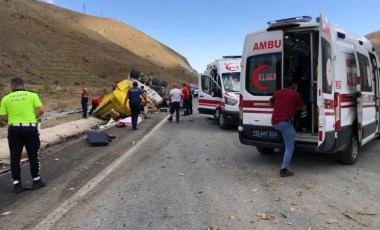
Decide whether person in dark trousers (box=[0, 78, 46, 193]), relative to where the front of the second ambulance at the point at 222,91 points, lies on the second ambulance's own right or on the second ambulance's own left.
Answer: on the second ambulance's own right

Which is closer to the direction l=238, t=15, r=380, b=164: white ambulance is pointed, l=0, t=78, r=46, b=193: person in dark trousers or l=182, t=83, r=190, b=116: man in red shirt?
the man in red shirt

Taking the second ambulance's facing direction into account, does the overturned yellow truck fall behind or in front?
behind

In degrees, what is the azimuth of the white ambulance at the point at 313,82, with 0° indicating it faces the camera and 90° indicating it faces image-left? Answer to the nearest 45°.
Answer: approximately 225°
